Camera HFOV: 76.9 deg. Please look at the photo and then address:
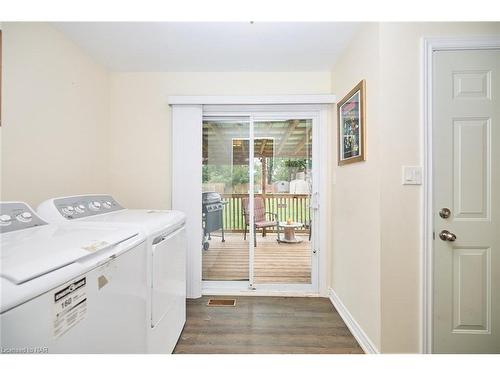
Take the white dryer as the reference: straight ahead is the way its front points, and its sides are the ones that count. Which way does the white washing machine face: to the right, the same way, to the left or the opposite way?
the same way

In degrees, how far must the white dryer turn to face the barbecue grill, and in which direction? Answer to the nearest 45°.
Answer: approximately 90° to its left

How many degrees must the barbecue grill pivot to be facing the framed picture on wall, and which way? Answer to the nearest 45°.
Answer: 0° — it already faces it

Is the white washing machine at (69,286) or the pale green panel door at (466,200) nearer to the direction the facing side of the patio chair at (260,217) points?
the pale green panel door

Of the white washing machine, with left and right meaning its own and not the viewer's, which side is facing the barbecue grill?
left

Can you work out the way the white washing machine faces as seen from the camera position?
facing the viewer and to the right of the viewer

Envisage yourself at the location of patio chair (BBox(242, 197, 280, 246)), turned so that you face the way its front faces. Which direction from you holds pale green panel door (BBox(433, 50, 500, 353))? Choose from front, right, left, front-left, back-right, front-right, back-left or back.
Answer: front

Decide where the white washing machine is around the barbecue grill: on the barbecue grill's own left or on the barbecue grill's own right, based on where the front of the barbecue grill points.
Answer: on the barbecue grill's own right

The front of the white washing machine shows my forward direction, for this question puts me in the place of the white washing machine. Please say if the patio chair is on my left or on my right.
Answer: on my left

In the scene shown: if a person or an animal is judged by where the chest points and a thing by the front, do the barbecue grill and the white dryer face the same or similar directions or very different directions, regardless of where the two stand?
same or similar directions

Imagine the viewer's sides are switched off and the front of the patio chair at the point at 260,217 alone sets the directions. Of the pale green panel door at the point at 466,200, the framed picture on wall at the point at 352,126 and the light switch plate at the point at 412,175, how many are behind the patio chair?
0

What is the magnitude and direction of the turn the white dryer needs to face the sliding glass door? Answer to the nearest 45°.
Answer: approximately 90° to its left

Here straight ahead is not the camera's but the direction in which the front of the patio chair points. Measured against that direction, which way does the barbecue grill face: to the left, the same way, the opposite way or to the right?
the same way
